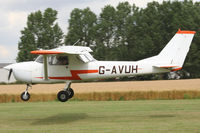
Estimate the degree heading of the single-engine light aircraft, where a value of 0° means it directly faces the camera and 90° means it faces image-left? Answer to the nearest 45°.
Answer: approximately 90°
